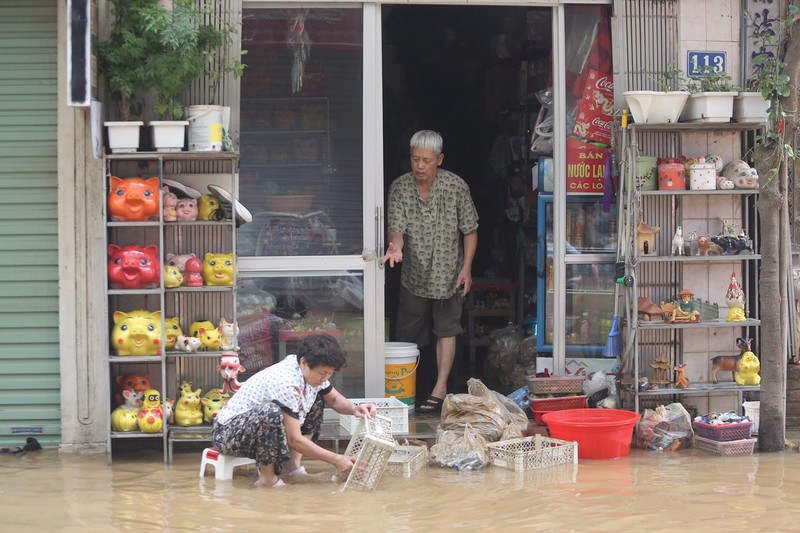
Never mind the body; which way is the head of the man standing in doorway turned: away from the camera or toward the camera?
toward the camera

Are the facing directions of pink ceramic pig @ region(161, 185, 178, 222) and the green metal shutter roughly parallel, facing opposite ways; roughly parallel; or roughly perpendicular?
roughly parallel

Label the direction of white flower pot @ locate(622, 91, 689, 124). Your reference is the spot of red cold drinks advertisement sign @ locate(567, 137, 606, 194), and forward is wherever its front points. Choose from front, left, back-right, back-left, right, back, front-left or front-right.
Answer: front-left

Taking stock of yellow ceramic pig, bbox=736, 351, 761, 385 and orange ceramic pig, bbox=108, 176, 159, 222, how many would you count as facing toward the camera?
2

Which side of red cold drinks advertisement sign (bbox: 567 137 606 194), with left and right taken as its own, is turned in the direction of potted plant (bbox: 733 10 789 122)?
left

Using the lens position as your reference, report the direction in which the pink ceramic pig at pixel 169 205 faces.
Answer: facing the viewer

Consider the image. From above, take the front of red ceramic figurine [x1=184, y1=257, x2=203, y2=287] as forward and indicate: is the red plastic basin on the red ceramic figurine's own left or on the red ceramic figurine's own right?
on the red ceramic figurine's own left

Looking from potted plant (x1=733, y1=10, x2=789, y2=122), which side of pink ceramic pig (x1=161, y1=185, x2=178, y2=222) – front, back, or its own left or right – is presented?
left

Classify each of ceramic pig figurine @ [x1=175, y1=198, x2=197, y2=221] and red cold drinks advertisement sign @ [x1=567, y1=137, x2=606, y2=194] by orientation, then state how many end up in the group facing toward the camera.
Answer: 2

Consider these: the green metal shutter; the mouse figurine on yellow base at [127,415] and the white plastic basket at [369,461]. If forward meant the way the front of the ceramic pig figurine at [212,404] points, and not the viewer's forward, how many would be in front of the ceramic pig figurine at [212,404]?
1

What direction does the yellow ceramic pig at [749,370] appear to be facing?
toward the camera
